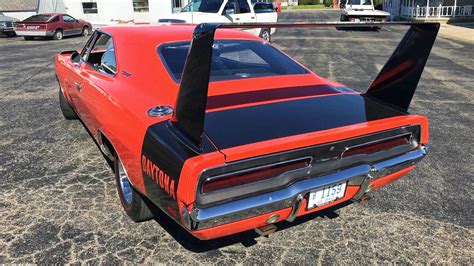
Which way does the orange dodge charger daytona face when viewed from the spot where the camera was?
facing away from the viewer and to the left of the viewer

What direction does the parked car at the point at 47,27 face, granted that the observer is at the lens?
facing away from the viewer and to the right of the viewer

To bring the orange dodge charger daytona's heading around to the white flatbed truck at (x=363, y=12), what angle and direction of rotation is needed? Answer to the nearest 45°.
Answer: approximately 45° to its right

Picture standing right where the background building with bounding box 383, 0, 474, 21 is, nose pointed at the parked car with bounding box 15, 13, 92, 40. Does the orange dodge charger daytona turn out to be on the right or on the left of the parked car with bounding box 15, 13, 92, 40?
left

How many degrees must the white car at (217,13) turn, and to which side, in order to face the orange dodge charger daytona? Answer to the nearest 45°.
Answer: approximately 45° to its left

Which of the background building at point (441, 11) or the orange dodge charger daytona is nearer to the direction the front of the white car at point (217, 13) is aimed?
the orange dodge charger daytona

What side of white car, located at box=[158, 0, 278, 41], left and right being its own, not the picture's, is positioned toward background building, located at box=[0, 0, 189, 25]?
right

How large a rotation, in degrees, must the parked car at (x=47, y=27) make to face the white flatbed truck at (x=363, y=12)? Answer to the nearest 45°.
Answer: approximately 45° to its right

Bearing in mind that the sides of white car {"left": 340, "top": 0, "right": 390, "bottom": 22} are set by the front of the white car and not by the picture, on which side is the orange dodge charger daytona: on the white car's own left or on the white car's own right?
on the white car's own right
